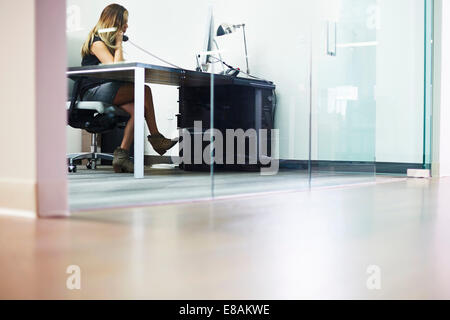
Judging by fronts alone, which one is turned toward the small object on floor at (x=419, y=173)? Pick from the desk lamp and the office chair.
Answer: the office chair

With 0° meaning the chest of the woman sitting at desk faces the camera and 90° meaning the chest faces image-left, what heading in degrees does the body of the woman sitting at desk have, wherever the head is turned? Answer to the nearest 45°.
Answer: approximately 270°

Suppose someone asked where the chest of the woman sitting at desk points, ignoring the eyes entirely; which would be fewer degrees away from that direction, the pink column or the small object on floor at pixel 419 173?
the small object on floor

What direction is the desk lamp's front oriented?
to the viewer's left

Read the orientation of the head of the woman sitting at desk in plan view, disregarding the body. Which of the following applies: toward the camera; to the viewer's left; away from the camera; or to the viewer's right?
to the viewer's right

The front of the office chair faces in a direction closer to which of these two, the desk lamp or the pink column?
the desk lamp

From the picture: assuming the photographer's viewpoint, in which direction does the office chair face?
facing to the right of the viewer

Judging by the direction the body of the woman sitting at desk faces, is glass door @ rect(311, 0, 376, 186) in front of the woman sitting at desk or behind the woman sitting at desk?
in front

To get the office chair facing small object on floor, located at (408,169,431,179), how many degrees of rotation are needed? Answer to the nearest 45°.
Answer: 0° — it already faces it

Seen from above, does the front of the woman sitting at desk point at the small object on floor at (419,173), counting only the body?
yes

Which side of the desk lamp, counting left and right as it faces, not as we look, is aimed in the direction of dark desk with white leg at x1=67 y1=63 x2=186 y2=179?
front

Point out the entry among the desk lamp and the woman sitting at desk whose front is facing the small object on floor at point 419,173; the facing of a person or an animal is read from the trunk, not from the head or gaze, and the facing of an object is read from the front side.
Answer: the woman sitting at desk

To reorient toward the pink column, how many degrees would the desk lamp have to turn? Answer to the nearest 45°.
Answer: approximately 90° to its left

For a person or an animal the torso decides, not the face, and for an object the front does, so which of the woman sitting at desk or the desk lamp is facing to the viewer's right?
the woman sitting at desk

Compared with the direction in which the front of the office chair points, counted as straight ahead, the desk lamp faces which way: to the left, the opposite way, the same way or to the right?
the opposite way

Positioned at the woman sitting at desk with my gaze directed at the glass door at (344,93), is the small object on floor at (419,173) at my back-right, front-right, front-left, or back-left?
front-left

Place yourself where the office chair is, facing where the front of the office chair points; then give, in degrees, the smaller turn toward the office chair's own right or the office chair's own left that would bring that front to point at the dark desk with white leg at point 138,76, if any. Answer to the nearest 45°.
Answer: approximately 45° to the office chair's own right
